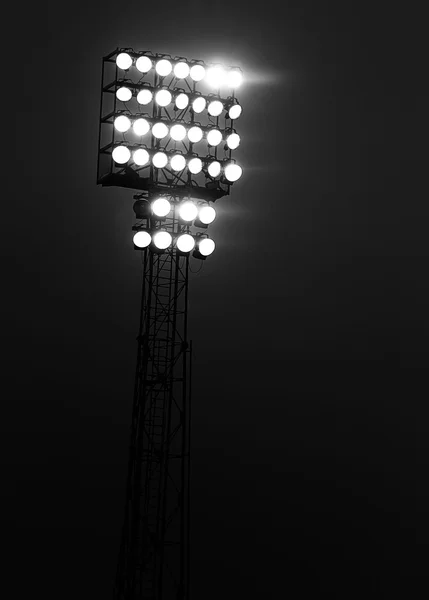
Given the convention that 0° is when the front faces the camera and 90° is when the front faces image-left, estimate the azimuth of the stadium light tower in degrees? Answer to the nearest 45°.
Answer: approximately 315°
